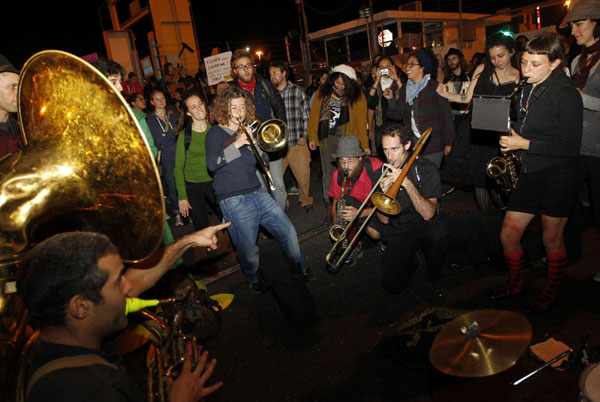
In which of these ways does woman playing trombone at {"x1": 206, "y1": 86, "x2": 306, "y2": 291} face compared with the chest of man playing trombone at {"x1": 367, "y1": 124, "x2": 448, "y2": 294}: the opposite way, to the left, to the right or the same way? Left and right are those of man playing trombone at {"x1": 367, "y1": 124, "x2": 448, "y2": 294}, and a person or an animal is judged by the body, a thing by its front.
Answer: to the left

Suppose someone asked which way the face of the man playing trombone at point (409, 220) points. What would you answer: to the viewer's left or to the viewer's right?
to the viewer's left

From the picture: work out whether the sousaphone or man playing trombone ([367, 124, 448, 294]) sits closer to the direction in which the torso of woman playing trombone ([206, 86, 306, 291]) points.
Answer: the man playing trombone

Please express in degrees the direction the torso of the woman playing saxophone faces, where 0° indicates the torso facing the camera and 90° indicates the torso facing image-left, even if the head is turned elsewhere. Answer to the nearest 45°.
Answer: approximately 45°

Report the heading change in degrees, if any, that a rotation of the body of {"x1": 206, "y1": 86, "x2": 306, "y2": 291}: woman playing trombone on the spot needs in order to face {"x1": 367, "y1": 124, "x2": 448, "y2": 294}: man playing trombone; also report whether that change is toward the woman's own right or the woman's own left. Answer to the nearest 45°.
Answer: approximately 45° to the woman's own left

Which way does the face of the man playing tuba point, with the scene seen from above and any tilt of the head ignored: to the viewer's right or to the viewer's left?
to the viewer's right

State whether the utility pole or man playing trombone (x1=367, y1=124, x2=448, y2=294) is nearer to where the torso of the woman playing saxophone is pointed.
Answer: the man playing trombone

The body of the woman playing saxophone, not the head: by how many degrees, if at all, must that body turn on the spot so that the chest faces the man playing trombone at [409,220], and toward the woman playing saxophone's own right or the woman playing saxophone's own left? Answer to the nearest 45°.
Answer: approximately 45° to the woman playing saxophone's own right

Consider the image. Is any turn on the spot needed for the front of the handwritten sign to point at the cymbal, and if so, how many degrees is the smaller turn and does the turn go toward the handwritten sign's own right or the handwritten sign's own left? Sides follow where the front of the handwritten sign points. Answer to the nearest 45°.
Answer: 0° — it already faces it
